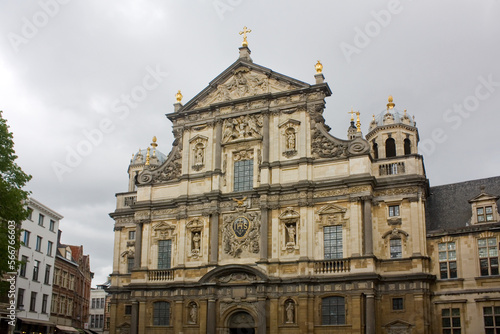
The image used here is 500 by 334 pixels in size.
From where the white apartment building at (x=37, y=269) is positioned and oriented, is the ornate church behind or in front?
in front

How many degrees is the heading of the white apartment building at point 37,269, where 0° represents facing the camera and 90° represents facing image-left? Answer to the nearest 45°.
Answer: approximately 315°
